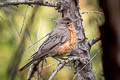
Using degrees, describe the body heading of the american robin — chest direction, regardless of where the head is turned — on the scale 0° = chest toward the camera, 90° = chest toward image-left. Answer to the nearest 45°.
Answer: approximately 270°
